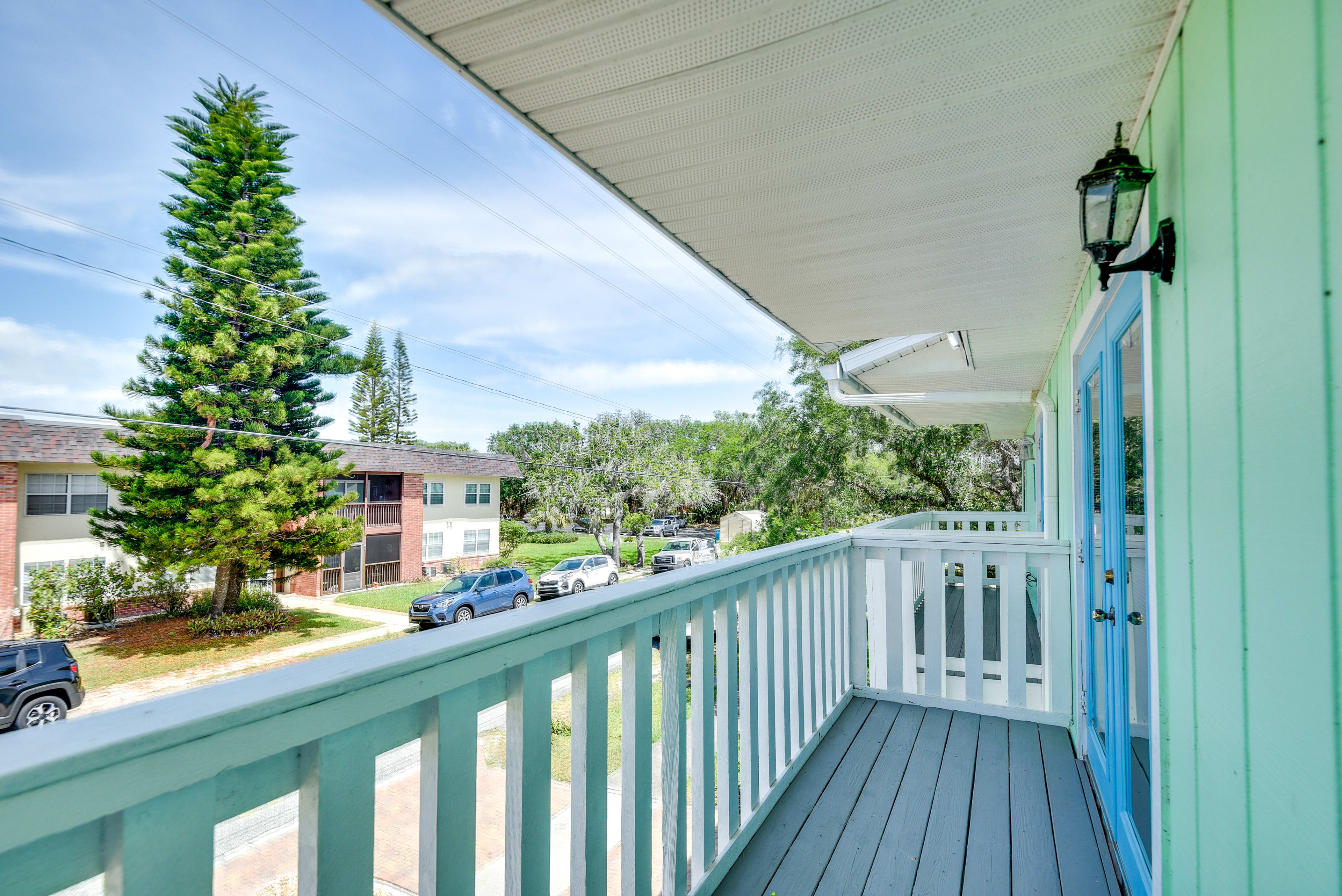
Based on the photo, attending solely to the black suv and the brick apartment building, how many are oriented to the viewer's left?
1

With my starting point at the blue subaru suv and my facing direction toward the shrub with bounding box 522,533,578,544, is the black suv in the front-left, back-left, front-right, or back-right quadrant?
back-left

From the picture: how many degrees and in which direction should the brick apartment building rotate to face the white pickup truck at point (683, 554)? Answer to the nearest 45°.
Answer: approximately 45° to its left

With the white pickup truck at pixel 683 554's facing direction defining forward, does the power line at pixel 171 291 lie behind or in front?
in front

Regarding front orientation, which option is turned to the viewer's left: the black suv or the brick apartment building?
the black suv

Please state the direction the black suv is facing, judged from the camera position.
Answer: facing to the left of the viewer

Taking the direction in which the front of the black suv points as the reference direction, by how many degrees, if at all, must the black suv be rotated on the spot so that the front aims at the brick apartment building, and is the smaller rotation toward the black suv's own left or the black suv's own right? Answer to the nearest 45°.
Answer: approximately 135° to the black suv's own right
